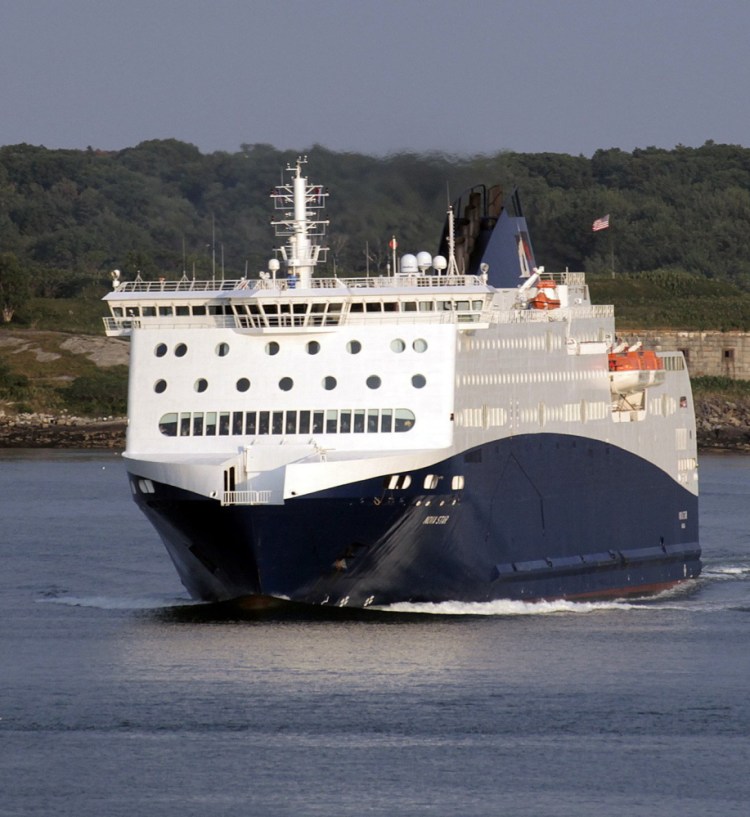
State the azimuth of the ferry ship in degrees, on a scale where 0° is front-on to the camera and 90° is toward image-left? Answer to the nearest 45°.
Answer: approximately 0°
